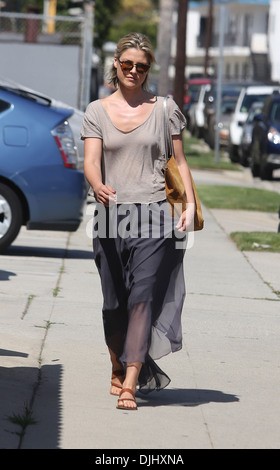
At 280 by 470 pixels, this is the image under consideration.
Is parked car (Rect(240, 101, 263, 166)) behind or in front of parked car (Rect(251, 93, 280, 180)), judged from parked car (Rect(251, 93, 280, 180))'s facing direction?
behind

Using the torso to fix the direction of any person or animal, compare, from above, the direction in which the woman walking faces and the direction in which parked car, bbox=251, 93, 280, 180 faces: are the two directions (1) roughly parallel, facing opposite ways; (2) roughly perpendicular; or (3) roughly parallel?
roughly parallel

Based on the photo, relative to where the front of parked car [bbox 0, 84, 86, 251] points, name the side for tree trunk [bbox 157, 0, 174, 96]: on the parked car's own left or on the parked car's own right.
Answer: on the parked car's own right

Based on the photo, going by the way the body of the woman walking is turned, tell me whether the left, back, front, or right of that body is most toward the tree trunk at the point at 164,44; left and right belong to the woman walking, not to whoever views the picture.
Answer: back

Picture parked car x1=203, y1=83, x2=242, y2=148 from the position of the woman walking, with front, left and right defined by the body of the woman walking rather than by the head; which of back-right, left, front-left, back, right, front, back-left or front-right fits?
back

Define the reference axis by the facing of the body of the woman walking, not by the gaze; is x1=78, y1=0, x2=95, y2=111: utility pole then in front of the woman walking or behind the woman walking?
behind

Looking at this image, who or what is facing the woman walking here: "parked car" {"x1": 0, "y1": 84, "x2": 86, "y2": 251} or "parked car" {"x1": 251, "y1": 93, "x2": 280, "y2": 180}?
"parked car" {"x1": 251, "y1": 93, "x2": 280, "y2": 180}

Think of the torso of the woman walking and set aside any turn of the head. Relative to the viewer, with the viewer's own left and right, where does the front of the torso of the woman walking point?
facing the viewer

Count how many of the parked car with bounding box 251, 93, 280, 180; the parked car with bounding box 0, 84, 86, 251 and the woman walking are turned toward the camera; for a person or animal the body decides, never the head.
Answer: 2

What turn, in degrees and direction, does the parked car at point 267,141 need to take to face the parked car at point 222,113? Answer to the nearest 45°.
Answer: approximately 180°

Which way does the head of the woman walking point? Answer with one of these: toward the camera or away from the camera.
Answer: toward the camera

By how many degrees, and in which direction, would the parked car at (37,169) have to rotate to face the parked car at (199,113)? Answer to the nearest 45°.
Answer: approximately 90° to its right

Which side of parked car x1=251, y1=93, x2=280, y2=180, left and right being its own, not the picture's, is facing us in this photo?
front
